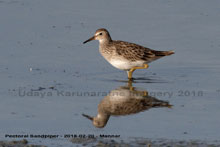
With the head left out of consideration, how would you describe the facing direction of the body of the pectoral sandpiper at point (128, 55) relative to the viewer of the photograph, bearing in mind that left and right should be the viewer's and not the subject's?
facing to the left of the viewer
